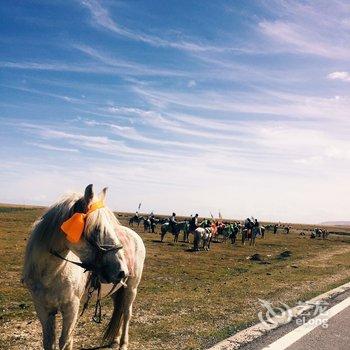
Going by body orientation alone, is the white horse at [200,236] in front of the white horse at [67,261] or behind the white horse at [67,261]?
behind
